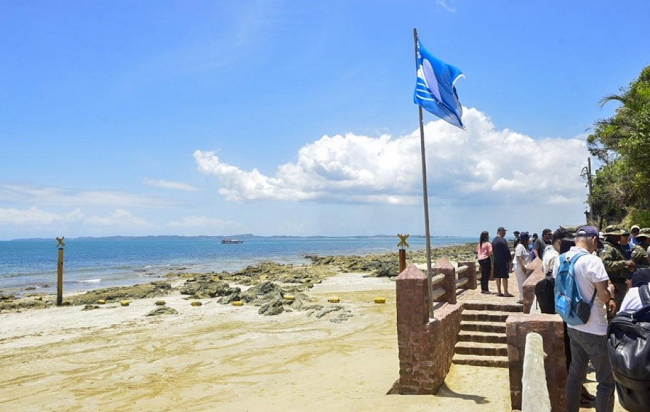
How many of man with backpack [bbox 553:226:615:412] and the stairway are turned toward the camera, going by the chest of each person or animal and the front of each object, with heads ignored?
1

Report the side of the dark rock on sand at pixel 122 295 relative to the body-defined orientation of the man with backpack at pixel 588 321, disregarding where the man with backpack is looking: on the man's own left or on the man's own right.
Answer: on the man's own left

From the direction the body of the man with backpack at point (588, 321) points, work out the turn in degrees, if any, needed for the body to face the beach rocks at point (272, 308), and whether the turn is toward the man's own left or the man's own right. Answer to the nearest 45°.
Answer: approximately 90° to the man's own left

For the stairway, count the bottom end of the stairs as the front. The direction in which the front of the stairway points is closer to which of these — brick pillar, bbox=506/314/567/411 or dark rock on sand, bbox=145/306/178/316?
the brick pillar

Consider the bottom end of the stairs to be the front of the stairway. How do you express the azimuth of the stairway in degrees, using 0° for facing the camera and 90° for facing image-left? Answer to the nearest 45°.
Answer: approximately 0°

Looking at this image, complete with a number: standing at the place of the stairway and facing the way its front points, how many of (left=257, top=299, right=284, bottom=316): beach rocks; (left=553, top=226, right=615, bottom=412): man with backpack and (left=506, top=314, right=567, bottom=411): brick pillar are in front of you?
2

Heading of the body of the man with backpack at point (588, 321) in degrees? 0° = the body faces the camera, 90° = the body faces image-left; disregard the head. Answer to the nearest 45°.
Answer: approximately 225°

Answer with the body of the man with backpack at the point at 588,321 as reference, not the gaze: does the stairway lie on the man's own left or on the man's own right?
on the man's own left

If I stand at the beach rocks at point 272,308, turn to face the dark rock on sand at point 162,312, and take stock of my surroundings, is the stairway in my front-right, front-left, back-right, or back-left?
back-left

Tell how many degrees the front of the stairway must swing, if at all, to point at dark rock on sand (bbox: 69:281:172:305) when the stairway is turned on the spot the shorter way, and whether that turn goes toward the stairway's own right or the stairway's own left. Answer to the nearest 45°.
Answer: approximately 135° to the stairway's own right

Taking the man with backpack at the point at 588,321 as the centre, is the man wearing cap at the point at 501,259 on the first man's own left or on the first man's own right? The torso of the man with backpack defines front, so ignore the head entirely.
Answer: on the first man's own left
